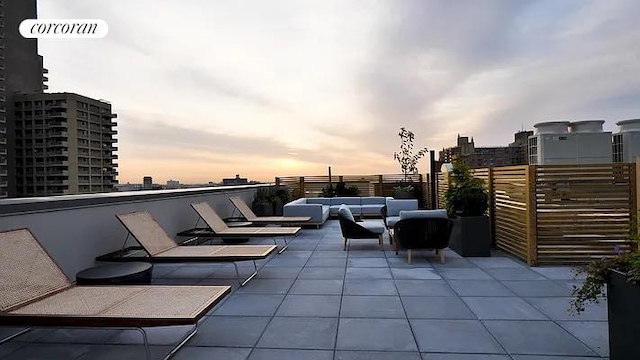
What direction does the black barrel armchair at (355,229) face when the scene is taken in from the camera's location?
facing to the right of the viewer

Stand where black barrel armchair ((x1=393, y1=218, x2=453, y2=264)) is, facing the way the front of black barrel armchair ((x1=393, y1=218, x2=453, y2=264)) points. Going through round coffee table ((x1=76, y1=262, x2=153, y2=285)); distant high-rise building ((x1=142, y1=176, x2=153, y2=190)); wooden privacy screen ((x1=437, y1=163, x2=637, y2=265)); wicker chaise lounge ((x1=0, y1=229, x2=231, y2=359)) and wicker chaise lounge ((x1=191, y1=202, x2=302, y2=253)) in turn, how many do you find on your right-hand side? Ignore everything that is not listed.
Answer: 1

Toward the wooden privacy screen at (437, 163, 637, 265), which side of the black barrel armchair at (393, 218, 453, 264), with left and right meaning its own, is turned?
right

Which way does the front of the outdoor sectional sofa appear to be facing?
toward the camera

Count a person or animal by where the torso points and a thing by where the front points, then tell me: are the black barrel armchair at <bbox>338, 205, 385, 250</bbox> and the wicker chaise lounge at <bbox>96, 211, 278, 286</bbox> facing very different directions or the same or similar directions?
same or similar directions

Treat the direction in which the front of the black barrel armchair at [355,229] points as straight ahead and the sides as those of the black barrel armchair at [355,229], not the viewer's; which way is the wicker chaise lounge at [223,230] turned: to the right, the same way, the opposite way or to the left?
the same way

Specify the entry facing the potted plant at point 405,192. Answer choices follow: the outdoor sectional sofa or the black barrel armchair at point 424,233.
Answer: the black barrel armchair

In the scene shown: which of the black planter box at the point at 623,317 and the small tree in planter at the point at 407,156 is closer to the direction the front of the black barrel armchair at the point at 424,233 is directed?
the small tree in planter

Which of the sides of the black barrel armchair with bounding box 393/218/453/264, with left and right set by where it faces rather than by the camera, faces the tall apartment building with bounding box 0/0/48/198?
left

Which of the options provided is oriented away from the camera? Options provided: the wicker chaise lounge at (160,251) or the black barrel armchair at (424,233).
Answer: the black barrel armchair

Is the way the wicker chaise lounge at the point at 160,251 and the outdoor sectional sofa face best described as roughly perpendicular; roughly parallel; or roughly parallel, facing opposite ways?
roughly perpendicular

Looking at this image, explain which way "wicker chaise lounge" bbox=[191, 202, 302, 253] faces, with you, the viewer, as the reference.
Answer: facing to the right of the viewer

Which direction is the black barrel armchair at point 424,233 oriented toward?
away from the camera

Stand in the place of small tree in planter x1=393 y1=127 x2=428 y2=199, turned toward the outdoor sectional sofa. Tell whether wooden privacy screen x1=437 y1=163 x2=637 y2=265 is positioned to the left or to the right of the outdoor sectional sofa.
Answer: left

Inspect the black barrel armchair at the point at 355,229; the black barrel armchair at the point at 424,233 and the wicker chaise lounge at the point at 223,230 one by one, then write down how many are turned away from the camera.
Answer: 1

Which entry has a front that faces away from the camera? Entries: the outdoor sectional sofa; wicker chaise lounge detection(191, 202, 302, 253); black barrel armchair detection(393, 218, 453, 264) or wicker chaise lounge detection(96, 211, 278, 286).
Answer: the black barrel armchair

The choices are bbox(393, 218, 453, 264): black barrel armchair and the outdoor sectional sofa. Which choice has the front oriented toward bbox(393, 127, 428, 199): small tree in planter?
the black barrel armchair

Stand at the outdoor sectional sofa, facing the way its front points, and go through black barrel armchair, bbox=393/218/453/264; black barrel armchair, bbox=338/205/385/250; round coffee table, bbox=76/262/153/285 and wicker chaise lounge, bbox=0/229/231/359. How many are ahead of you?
4

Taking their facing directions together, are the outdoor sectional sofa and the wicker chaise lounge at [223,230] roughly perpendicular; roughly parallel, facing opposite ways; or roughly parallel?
roughly perpendicular

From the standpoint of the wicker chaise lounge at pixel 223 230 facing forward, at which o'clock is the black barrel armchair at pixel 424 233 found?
The black barrel armchair is roughly at 1 o'clock from the wicker chaise lounge.

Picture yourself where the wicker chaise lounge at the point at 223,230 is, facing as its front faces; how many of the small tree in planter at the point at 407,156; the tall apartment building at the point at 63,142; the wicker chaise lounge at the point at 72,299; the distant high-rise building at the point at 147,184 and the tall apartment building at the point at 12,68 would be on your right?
1
